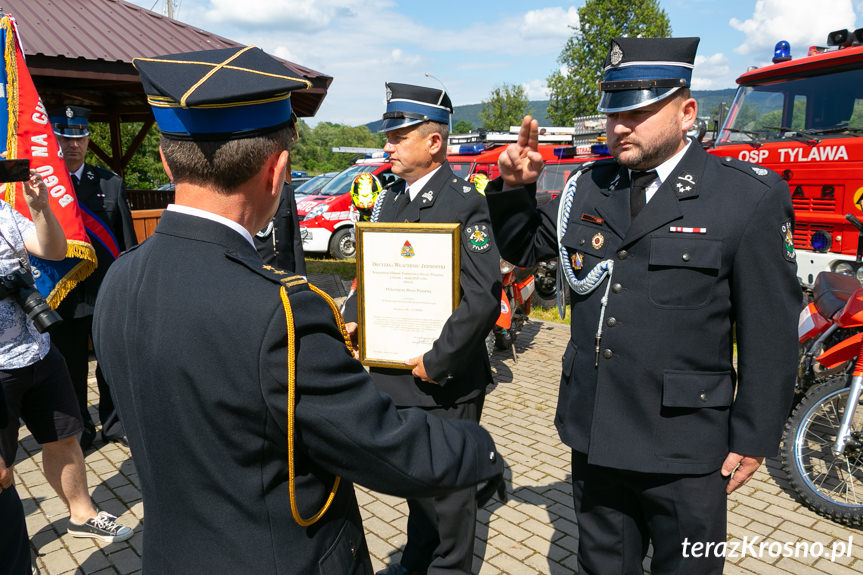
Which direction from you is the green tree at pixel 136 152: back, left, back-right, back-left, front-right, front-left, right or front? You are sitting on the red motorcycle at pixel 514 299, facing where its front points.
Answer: right

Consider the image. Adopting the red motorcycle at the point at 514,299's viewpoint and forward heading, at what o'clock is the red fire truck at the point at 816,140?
The red fire truck is roughly at 8 o'clock from the red motorcycle.

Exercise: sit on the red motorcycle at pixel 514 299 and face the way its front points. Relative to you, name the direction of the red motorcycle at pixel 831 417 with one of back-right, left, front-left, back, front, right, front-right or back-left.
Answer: left

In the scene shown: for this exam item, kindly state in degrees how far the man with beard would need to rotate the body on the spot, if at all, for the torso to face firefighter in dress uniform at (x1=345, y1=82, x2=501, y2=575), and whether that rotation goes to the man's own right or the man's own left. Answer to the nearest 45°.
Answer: approximately 90° to the man's own right

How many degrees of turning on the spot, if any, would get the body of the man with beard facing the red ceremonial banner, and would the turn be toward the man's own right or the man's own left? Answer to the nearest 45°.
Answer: approximately 45° to the man's own right

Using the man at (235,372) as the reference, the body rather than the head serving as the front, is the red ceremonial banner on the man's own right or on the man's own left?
on the man's own left

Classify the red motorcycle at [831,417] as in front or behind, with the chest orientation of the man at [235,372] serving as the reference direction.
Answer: in front

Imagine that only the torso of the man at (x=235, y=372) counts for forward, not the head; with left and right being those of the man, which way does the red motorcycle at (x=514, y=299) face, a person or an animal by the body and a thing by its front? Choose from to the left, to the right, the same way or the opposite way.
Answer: the opposite way
